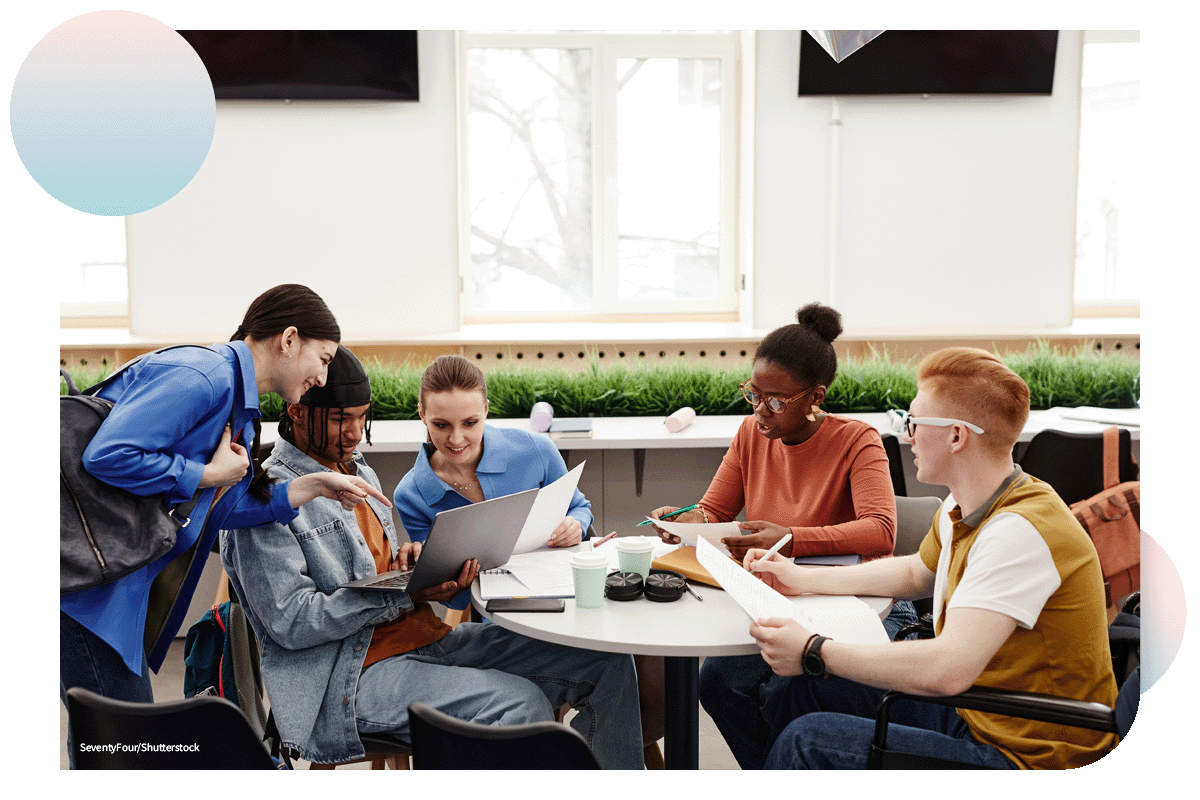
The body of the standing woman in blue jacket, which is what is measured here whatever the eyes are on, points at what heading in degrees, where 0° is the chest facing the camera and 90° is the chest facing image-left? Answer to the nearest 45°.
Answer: approximately 270°

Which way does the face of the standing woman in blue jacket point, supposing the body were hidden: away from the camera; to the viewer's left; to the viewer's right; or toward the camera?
to the viewer's right

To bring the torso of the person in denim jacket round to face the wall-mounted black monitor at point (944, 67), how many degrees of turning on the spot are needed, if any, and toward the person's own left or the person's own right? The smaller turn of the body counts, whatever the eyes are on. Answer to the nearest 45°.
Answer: approximately 90° to the person's own left

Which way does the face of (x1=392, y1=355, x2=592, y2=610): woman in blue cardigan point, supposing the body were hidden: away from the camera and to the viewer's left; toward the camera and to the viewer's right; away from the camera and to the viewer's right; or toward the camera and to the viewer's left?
toward the camera and to the viewer's left

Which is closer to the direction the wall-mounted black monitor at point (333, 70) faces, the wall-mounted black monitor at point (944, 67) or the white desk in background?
the white desk in background

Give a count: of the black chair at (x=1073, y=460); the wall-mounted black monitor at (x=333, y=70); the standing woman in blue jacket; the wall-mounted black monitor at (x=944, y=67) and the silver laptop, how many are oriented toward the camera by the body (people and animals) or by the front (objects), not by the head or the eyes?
2

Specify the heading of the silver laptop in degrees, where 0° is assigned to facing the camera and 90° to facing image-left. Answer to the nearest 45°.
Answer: approximately 135°

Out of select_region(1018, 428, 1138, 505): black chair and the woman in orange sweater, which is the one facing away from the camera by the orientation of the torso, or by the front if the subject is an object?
the black chair

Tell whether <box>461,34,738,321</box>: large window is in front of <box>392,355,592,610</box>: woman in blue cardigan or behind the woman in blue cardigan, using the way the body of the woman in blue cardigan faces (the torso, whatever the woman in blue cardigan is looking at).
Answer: behind

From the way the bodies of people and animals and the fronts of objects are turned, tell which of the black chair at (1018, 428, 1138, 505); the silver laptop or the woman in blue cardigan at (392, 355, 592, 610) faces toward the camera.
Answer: the woman in blue cardigan

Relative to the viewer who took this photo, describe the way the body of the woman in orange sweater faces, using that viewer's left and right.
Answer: facing the viewer and to the left of the viewer

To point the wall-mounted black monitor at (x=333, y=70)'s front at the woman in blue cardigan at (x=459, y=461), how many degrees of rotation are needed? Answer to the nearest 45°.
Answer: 0° — it already faces them
